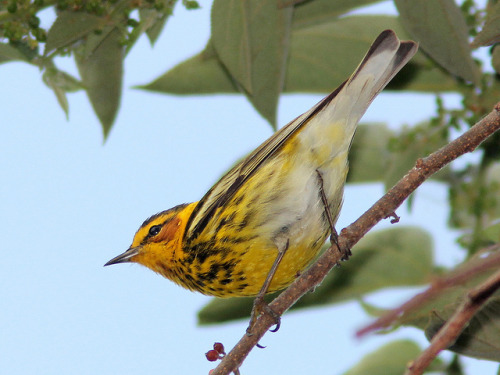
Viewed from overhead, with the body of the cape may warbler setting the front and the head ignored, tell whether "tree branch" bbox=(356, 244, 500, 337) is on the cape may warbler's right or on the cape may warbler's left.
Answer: on the cape may warbler's right

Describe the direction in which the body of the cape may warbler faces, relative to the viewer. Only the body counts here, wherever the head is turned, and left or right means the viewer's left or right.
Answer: facing to the left of the viewer

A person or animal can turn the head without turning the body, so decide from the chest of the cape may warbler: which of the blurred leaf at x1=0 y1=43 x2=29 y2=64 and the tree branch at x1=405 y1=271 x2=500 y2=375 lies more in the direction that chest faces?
the blurred leaf
